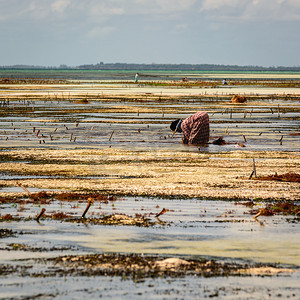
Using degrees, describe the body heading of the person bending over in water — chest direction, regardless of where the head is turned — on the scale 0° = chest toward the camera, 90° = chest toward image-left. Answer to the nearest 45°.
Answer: approximately 90°

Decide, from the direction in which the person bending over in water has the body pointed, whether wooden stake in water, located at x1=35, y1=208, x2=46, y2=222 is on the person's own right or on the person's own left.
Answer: on the person's own left

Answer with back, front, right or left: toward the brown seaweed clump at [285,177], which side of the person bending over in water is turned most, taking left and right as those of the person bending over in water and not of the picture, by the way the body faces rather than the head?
left

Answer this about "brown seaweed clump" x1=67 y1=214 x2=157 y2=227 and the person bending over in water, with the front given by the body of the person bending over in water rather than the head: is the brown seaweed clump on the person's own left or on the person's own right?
on the person's own left

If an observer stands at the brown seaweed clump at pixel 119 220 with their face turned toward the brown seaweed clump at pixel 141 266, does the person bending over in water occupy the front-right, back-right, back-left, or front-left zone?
back-left
